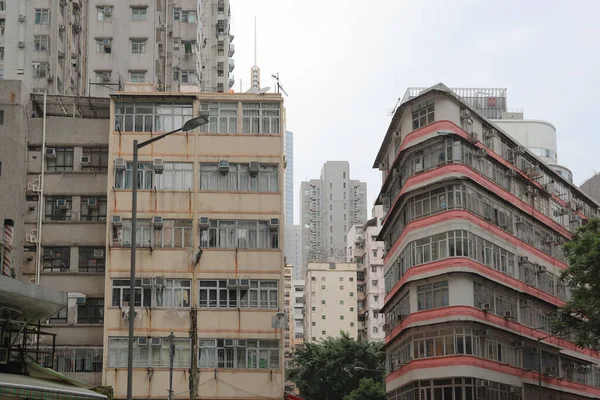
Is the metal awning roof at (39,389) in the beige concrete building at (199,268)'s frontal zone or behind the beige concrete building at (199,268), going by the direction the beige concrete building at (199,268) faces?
frontal zone

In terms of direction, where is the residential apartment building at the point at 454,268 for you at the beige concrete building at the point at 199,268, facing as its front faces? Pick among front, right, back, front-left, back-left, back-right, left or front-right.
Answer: left

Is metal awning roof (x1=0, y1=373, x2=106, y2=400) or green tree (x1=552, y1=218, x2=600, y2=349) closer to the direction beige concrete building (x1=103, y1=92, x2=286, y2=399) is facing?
the metal awning roof

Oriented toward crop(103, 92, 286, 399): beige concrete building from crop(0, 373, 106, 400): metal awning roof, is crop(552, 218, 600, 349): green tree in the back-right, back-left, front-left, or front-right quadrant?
front-right

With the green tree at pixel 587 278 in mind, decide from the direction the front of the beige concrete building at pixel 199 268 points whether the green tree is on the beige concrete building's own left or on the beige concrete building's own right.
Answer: on the beige concrete building's own left

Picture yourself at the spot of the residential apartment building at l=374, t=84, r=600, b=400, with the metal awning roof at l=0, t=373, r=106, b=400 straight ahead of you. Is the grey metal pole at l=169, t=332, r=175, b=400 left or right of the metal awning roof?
right

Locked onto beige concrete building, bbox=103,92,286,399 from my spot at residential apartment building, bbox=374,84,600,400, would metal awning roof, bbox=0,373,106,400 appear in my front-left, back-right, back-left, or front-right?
front-left

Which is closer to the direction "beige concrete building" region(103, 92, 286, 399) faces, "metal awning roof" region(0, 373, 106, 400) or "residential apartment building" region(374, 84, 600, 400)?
the metal awning roof

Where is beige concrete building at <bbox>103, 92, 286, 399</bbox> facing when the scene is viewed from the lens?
facing the viewer
